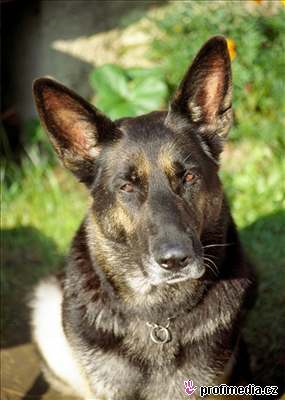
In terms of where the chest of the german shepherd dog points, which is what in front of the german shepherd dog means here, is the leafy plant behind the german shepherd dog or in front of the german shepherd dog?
behind

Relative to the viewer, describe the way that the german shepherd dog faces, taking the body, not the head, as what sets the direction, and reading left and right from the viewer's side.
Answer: facing the viewer
